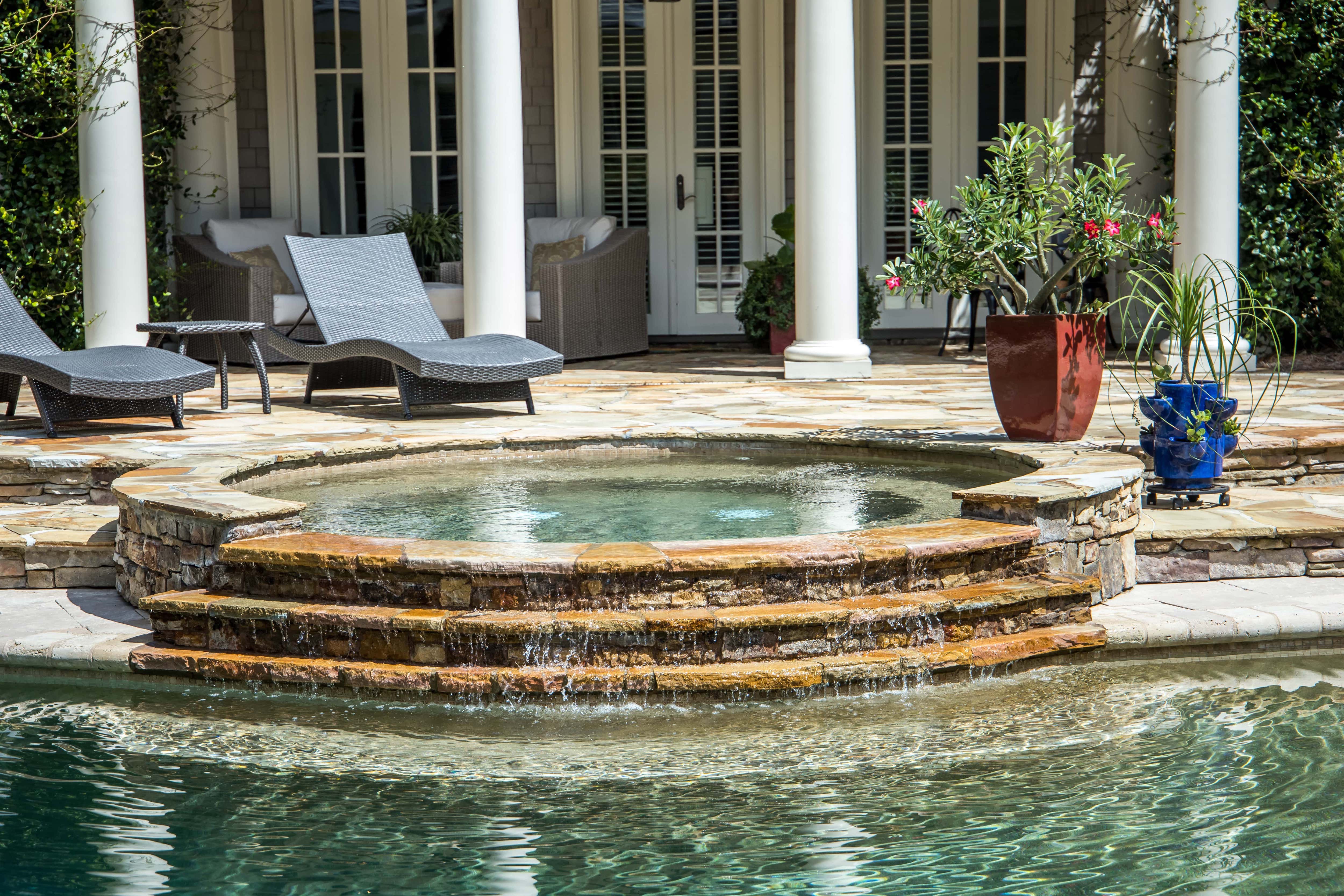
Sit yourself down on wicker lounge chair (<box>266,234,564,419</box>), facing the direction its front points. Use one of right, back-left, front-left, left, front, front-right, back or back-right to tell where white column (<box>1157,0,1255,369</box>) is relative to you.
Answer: front-left

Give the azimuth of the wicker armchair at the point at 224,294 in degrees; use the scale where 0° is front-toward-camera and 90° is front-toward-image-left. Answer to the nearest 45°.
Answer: approximately 315°

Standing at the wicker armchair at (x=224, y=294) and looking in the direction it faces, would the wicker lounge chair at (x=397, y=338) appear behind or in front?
in front

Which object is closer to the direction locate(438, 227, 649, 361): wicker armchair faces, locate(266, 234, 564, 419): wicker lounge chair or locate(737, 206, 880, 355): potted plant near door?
the wicker lounge chair

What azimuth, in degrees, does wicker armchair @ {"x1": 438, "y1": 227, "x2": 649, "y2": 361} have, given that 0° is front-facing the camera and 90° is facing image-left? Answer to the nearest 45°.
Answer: approximately 45°

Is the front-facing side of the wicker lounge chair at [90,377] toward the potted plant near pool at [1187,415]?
yes

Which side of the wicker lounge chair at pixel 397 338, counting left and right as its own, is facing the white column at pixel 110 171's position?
back

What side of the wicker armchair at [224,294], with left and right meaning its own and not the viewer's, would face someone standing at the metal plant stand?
front

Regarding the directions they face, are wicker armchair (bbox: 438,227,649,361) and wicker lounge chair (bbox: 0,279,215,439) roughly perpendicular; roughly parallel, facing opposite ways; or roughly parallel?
roughly perpendicular

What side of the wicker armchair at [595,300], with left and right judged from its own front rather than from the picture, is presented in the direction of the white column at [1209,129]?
left
